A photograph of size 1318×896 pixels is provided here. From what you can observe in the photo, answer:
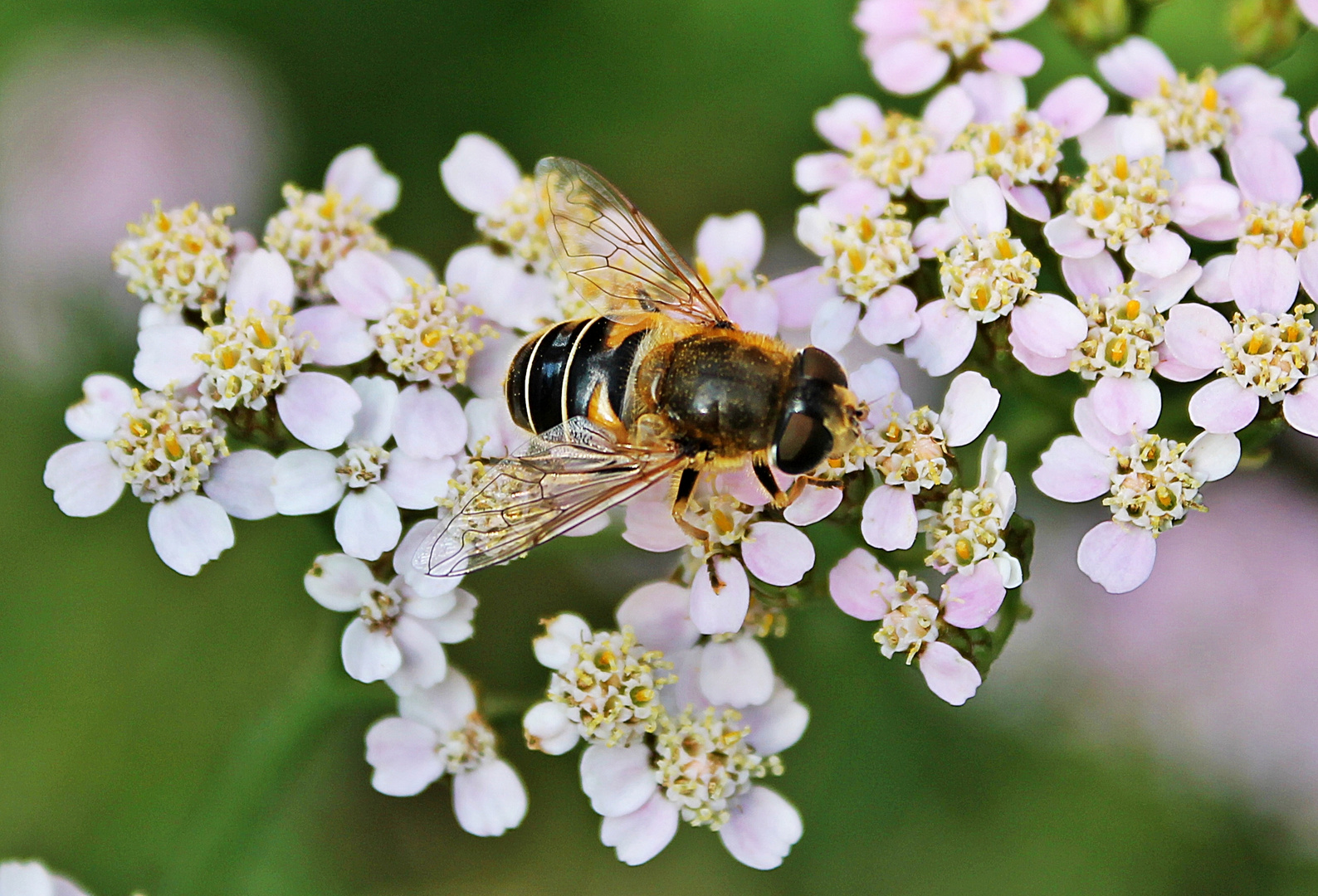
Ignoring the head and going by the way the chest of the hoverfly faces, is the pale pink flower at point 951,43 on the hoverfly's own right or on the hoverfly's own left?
on the hoverfly's own left

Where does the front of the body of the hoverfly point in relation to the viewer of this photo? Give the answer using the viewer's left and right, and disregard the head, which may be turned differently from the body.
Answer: facing to the right of the viewer

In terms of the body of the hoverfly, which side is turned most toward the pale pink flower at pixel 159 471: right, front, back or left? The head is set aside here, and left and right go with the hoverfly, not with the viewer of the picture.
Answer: back

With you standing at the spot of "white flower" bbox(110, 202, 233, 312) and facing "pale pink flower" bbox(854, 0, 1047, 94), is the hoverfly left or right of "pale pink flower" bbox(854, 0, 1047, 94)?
right

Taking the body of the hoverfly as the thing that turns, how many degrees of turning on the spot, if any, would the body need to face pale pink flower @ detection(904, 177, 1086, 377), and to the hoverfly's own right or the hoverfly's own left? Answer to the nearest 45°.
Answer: approximately 45° to the hoverfly's own left

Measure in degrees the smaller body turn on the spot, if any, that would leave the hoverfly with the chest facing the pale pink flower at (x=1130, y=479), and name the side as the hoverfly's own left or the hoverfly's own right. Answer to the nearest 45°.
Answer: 0° — it already faces it

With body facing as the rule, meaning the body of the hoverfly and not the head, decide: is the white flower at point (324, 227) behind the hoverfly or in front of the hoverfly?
behind

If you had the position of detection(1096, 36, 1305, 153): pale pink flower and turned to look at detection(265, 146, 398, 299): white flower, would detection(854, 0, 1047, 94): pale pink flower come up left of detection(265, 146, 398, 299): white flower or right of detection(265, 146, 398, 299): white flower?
right
